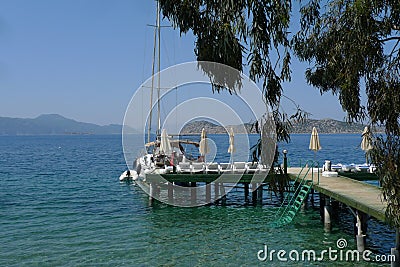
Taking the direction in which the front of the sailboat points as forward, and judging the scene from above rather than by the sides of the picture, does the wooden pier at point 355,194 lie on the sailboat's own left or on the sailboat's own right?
on the sailboat's own left

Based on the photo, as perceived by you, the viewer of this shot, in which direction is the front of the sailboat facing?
facing the viewer and to the left of the viewer
